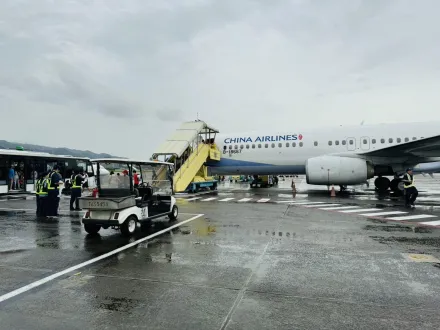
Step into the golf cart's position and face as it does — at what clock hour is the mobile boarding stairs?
The mobile boarding stairs is roughly at 11 o'clock from the golf cart.

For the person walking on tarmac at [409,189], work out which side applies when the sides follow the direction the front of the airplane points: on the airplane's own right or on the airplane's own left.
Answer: on the airplane's own left

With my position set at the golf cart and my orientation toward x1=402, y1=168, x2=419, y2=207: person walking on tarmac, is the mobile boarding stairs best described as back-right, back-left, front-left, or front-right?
front-left

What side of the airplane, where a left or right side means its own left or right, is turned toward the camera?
left

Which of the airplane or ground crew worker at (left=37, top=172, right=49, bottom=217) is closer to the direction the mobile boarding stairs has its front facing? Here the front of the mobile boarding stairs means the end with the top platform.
the airplane

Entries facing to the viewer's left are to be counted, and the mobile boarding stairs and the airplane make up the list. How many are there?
1

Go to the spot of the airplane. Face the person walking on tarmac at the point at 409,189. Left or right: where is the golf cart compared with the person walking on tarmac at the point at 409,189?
right

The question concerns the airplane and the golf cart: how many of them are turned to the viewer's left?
1

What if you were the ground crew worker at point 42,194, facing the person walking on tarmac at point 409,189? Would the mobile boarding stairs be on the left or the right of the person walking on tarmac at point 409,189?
left

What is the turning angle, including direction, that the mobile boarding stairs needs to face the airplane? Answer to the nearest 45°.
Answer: approximately 45° to its right

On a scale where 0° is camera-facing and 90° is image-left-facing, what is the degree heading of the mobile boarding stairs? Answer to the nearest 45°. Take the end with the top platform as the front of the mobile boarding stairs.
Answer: approximately 225°

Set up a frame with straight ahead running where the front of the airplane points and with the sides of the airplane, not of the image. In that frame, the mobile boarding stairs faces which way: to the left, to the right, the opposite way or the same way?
to the right

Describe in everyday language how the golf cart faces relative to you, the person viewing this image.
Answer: facing away from the viewer and to the right of the viewer
